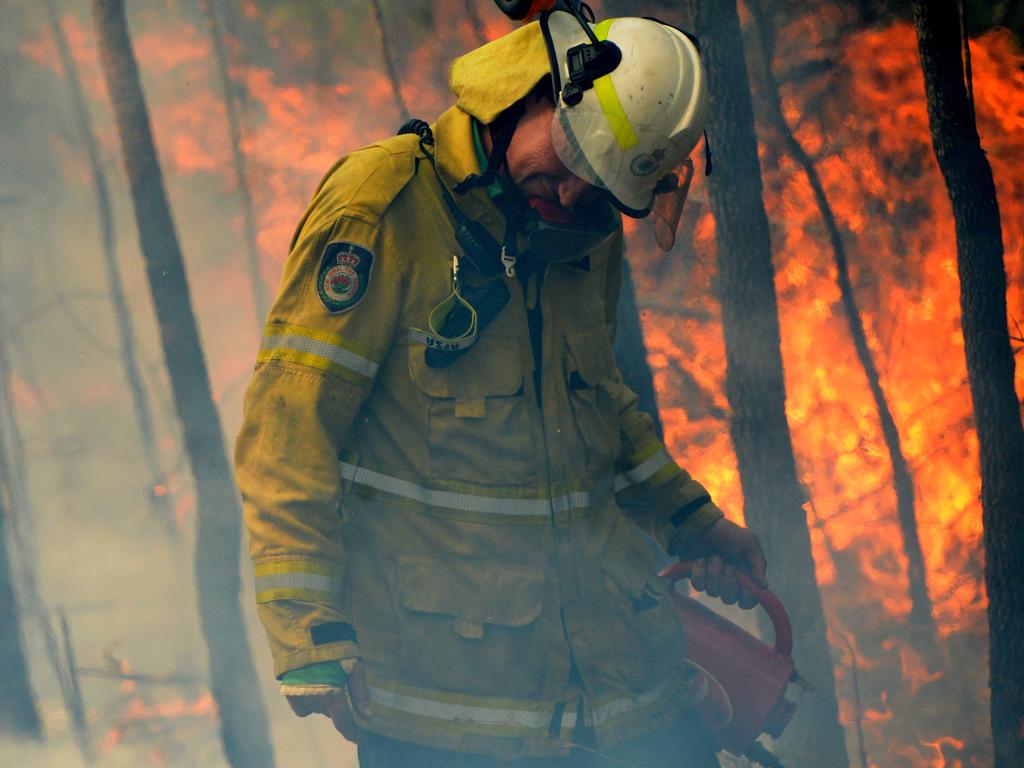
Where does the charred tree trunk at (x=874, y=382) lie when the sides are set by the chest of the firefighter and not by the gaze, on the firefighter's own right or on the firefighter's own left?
on the firefighter's own left

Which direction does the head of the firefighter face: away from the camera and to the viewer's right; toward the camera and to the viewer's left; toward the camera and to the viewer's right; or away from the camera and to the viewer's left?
toward the camera and to the viewer's right

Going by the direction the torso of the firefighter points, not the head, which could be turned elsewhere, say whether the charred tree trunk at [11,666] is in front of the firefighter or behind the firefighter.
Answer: behind

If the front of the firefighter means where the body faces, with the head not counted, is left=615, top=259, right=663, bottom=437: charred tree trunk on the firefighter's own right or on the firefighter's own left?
on the firefighter's own left

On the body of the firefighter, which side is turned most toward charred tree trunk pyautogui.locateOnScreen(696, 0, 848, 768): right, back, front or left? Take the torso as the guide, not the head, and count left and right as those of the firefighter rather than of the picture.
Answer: left

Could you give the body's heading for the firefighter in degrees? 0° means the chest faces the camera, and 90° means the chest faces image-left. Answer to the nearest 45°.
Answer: approximately 315°

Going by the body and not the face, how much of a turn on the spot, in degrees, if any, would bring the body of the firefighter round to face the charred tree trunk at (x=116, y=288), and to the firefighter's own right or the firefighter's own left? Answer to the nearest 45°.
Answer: approximately 180°

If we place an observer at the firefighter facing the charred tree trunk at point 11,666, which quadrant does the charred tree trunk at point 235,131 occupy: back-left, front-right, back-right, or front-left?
front-right
